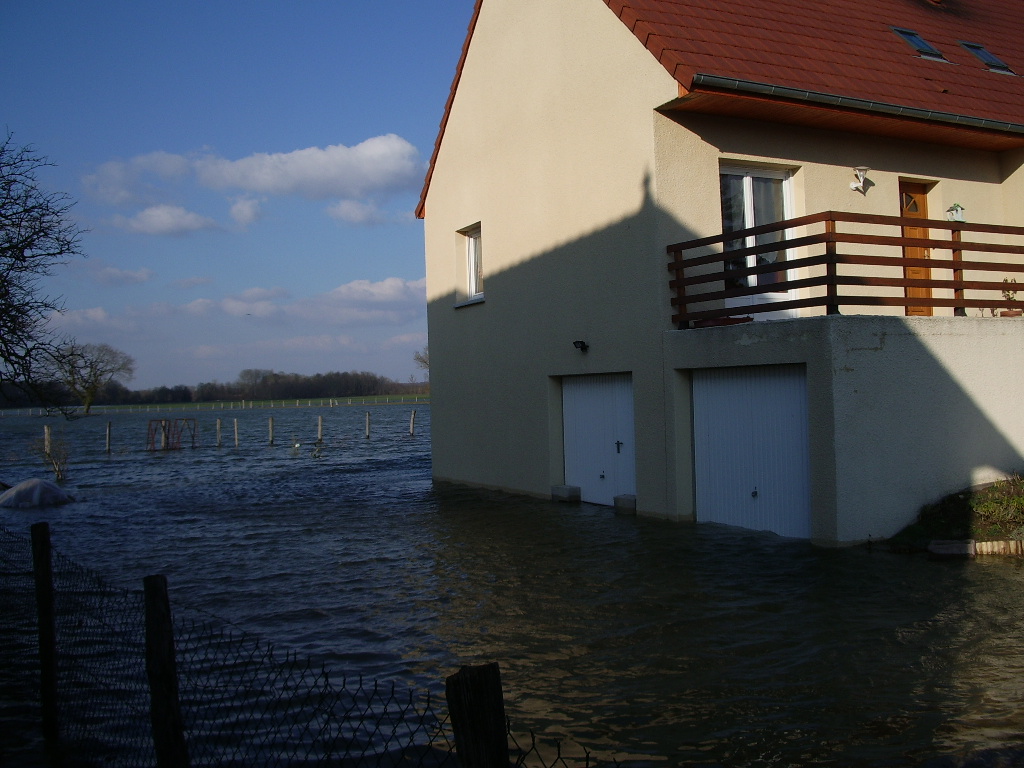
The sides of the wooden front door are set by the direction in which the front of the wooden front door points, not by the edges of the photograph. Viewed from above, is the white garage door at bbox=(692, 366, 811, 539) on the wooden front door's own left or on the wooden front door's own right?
on the wooden front door's own right

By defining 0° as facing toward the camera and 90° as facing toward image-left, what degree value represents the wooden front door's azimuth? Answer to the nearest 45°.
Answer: approximately 315°

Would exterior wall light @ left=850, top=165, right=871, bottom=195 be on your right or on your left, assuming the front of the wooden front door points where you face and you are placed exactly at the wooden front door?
on your right

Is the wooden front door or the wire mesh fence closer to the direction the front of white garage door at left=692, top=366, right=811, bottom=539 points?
the wire mesh fence

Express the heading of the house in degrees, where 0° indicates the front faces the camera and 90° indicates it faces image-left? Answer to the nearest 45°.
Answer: approximately 315°

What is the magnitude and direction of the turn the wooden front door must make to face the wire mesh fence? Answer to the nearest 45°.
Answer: approximately 45° to its right
